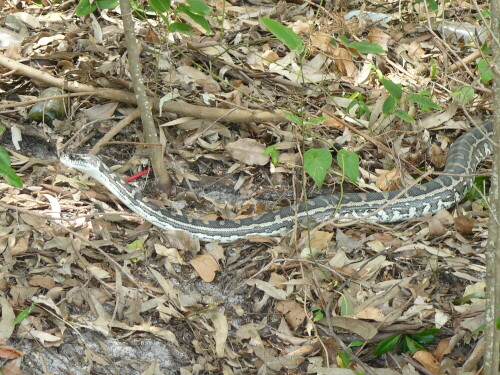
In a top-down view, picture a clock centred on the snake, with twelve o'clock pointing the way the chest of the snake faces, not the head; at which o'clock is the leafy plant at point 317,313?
The leafy plant is roughly at 9 o'clock from the snake.

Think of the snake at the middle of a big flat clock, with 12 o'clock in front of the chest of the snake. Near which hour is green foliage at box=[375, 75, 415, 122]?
The green foliage is roughly at 4 o'clock from the snake.

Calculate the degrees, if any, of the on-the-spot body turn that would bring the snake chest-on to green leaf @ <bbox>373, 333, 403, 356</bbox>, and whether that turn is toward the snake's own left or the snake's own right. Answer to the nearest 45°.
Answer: approximately 90° to the snake's own left

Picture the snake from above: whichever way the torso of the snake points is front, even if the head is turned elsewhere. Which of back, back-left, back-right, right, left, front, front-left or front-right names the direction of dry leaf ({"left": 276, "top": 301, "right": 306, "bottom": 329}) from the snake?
left

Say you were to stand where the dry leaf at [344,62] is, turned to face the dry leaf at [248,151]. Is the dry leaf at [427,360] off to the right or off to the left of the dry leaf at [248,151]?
left

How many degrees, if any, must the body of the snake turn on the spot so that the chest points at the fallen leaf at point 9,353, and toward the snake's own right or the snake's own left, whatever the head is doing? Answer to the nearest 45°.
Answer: approximately 45° to the snake's own left

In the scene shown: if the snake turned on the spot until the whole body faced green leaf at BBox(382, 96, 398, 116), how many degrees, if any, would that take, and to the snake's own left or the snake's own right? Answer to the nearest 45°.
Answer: approximately 135° to the snake's own right

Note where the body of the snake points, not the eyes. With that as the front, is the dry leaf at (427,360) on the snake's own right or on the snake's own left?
on the snake's own left

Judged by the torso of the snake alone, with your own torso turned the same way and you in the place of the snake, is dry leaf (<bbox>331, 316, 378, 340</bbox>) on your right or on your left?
on your left

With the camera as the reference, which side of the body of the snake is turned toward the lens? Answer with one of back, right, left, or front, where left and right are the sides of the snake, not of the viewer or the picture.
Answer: left

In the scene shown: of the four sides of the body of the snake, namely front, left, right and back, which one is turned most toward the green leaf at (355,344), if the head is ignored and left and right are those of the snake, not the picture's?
left

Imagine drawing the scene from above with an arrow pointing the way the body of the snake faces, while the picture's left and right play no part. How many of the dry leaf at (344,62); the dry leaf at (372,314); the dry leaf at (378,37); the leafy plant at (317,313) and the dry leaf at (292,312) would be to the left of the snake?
3

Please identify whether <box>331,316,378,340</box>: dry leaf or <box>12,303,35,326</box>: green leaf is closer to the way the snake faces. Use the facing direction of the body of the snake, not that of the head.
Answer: the green leaf

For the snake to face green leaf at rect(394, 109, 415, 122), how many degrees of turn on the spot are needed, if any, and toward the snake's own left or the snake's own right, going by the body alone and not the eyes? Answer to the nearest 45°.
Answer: approximately 135° to the snake's own right

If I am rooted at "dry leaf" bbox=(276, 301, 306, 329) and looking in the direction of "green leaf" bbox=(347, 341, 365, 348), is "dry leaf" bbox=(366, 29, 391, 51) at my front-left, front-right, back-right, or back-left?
back-left

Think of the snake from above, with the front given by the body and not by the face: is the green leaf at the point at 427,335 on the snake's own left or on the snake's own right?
on the snake's own left
